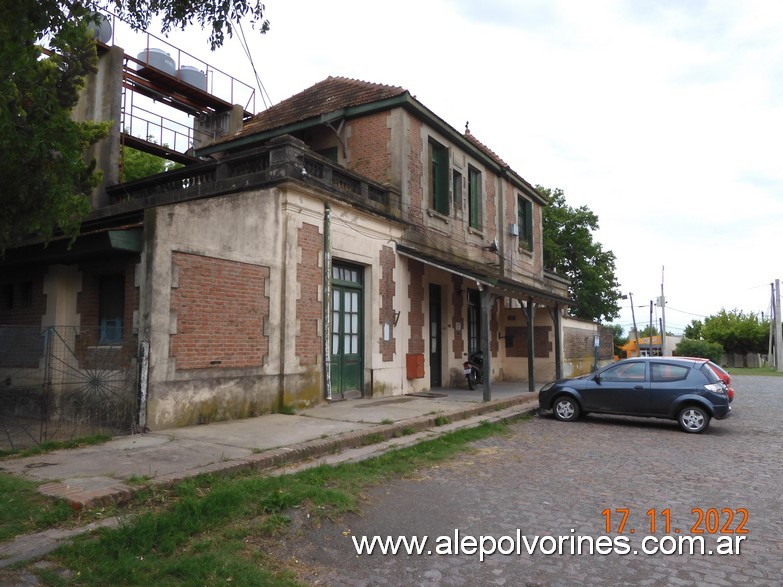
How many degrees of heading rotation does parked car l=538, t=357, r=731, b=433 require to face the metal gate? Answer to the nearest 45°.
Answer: approximately 45° to its left

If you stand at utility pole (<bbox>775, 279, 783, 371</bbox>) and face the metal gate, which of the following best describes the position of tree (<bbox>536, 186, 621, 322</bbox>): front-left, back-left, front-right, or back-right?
front-right

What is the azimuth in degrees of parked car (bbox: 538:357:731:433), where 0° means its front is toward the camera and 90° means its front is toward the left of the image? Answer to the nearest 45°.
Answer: approximately 90°

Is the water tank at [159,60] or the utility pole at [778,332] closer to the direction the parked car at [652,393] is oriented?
the water tank

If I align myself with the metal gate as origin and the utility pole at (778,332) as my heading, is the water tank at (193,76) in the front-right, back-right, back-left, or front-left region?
front-left

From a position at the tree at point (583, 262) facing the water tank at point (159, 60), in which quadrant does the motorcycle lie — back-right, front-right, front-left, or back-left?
front-left

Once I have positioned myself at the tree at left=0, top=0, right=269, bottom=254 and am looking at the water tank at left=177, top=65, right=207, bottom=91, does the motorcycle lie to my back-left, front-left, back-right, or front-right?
front-right

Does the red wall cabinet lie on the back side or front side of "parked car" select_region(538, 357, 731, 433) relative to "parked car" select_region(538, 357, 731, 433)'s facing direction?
on the front side

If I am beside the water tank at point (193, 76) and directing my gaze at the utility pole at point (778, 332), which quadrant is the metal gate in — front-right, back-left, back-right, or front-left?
back-right

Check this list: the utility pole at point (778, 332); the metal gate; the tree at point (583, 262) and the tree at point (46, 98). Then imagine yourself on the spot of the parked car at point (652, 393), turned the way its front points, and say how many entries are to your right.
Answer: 2

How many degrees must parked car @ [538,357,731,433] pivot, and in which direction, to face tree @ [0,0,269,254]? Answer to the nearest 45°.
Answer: approximately 45° to its left

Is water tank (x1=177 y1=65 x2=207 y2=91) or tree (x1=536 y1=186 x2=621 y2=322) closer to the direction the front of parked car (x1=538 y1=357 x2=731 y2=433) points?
the water tank

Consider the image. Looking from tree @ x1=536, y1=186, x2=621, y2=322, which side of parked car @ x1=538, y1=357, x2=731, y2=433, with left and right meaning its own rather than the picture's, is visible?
right

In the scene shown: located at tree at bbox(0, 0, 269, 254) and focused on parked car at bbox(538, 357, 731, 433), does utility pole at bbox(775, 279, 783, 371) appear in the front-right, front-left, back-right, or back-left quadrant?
front-left

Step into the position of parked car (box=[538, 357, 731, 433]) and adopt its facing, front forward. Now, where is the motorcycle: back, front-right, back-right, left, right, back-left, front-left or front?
front-right

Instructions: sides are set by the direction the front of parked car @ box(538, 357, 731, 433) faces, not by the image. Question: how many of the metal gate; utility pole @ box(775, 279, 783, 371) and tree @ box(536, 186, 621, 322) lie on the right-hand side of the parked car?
2

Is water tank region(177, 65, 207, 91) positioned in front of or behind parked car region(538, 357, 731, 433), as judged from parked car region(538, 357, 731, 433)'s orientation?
in front
